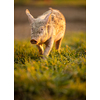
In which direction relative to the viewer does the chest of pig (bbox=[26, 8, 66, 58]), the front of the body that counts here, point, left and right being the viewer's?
facing the viewer and to the left of the viewer
